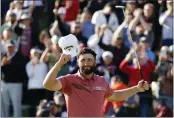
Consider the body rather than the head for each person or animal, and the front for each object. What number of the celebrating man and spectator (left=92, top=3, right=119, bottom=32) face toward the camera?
2

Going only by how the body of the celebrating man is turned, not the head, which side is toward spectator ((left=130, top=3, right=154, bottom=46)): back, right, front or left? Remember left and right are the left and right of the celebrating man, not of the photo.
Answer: back

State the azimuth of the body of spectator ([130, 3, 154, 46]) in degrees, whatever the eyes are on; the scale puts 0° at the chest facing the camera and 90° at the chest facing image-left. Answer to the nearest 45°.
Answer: approximately 45°
